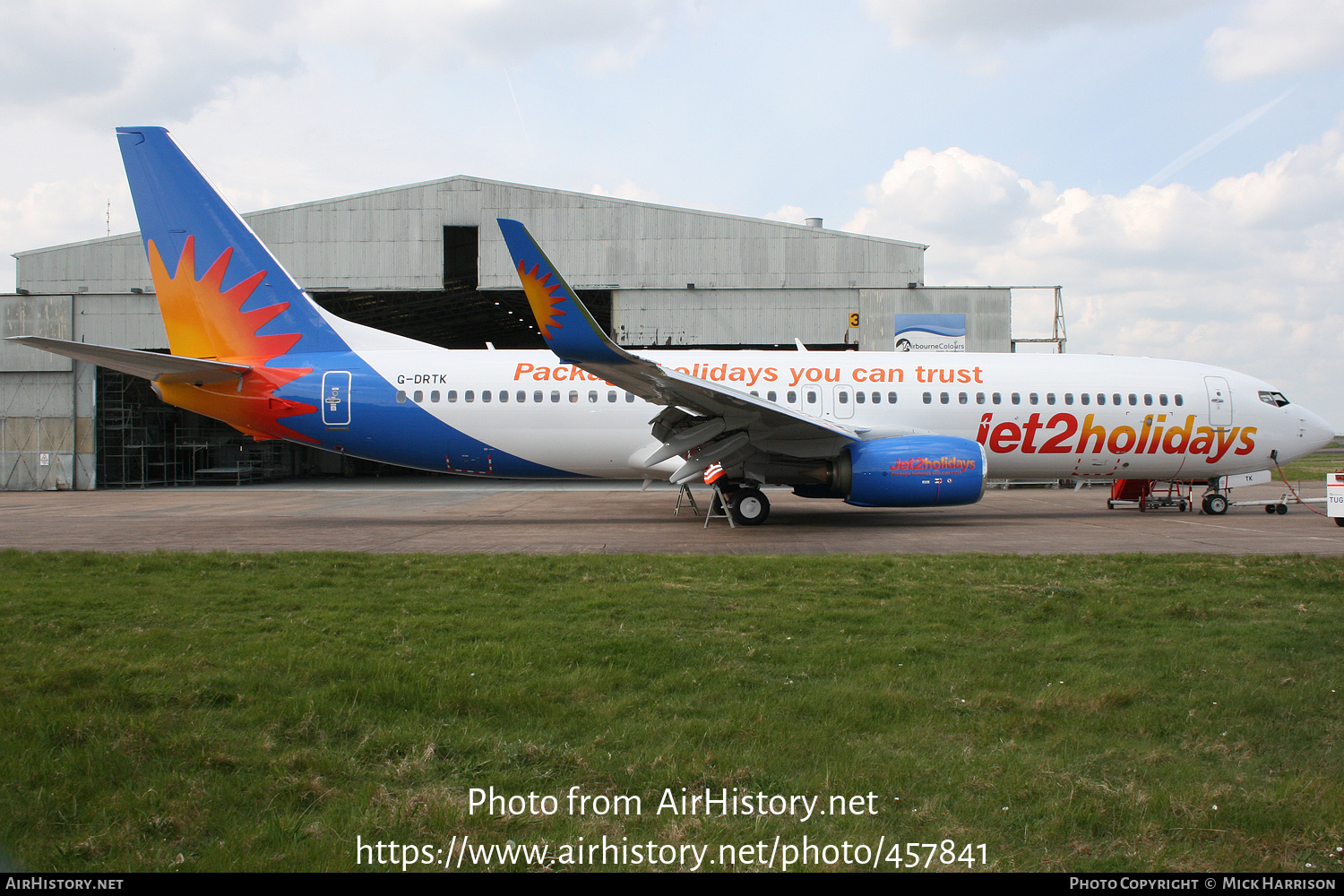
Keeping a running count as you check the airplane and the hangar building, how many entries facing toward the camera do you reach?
1

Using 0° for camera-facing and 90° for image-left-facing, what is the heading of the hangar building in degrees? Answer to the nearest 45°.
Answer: approximately 0°

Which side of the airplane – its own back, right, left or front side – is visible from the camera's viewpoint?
right

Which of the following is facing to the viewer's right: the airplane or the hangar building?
the airplane

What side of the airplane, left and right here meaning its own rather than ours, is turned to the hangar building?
left

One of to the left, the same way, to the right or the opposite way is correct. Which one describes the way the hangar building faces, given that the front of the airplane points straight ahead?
to the right

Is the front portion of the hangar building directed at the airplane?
yes
